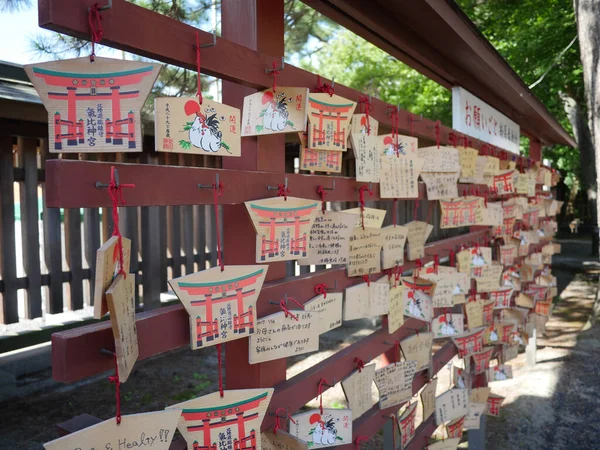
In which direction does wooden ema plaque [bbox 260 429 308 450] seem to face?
toward the camera

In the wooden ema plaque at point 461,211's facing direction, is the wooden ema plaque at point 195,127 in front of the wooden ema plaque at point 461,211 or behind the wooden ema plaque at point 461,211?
in front

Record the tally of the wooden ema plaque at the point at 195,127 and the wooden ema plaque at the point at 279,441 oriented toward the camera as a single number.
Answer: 2

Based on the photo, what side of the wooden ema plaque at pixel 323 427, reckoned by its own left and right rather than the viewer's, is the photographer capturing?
front

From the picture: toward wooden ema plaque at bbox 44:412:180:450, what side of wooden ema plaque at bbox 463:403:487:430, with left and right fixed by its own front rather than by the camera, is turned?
front

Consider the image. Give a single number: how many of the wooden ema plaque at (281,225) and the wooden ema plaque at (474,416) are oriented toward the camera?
2

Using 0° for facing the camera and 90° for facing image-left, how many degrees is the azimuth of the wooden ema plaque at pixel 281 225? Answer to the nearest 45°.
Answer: approximately 0°

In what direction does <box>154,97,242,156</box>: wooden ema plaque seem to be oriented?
toward the camera

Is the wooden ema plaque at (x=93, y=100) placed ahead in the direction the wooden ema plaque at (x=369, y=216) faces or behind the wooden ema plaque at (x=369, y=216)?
ahead

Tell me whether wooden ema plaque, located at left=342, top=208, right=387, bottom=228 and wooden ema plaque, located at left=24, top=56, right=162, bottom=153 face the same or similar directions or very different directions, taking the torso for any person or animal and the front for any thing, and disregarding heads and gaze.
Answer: same or similar directions
